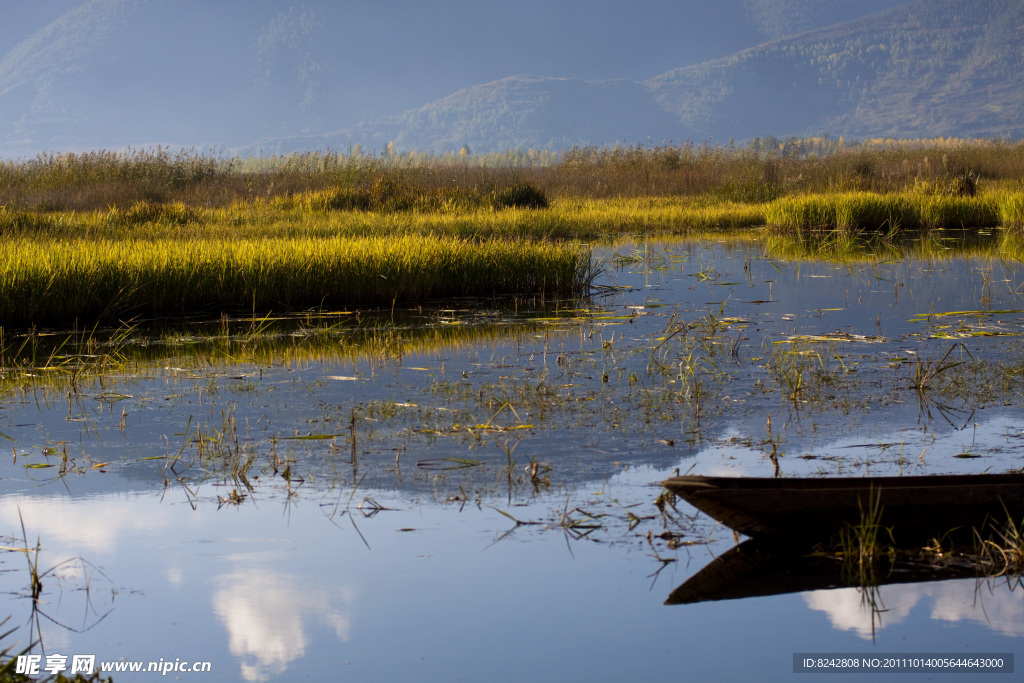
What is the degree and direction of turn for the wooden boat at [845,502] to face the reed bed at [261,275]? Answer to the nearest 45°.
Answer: approximately 45° to its right

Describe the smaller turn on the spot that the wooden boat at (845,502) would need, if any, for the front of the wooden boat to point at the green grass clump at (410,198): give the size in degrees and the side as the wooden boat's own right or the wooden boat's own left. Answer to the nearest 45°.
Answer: approximately 45° to the wooden boat's own right

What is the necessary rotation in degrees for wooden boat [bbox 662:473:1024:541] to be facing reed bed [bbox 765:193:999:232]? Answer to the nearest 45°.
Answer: approximately 90° to its right

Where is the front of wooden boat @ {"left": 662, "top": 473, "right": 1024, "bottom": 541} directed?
to the viewer's left

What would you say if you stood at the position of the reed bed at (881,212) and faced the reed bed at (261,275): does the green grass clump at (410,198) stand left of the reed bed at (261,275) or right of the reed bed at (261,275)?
right

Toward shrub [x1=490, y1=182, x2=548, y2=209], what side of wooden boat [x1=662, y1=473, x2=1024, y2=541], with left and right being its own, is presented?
right

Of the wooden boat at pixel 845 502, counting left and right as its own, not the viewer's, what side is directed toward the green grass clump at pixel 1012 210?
right
